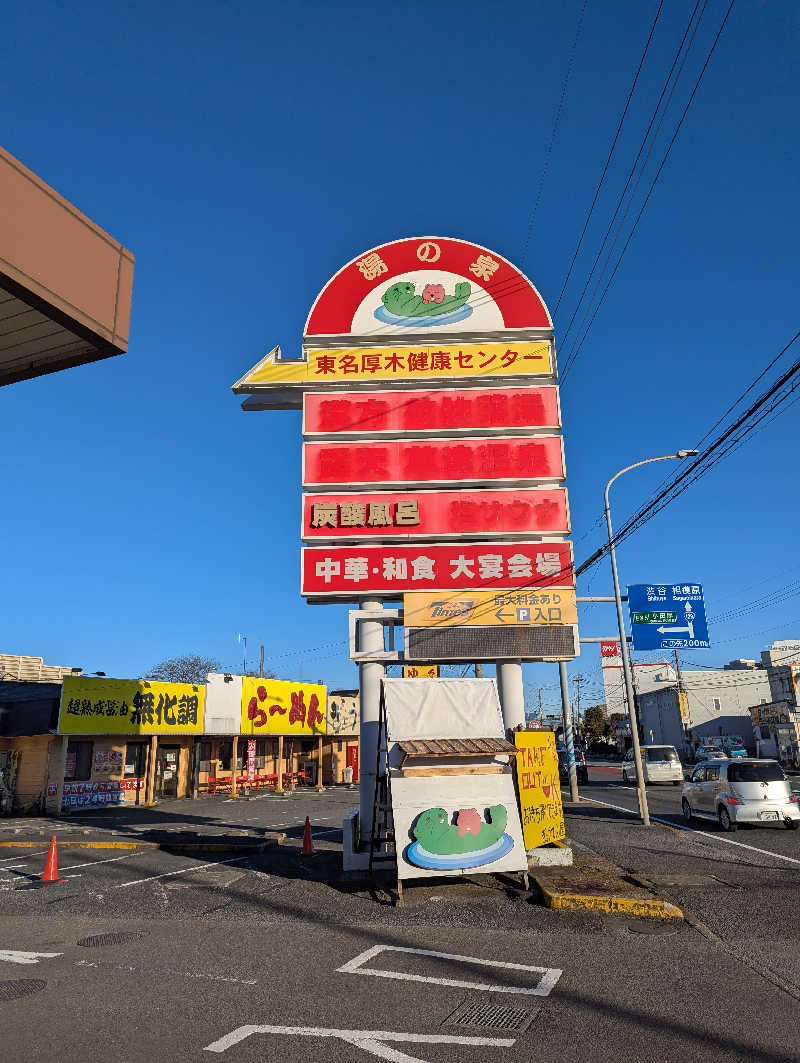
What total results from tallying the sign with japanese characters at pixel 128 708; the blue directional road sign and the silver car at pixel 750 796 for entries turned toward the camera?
2

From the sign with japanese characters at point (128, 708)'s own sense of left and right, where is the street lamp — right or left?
on its left

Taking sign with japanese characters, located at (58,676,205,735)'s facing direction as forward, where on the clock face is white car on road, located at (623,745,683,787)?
The white car on road is roughly at 9 o'clock from the sign with japanese characters.

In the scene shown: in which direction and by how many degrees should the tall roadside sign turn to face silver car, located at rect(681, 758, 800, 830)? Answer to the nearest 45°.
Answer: approximately 135° to its left

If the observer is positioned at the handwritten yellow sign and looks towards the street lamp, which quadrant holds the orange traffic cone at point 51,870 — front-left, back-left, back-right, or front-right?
back-left

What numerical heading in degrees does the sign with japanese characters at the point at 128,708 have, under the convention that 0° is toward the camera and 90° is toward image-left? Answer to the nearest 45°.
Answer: approximately 0°

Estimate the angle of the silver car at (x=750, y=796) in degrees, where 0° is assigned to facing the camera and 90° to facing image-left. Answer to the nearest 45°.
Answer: approximately 135°

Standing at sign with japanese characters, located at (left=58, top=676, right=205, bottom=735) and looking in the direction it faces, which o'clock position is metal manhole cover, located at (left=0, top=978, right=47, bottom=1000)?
The metal manhole cover is roughly at 12 o'clock from the sign with japanese characters.

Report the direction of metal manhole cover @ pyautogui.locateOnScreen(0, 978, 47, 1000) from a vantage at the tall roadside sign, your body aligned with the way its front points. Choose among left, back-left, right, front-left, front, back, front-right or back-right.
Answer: front-right

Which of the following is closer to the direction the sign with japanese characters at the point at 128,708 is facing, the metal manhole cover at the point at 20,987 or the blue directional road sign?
the metal manhole cover
